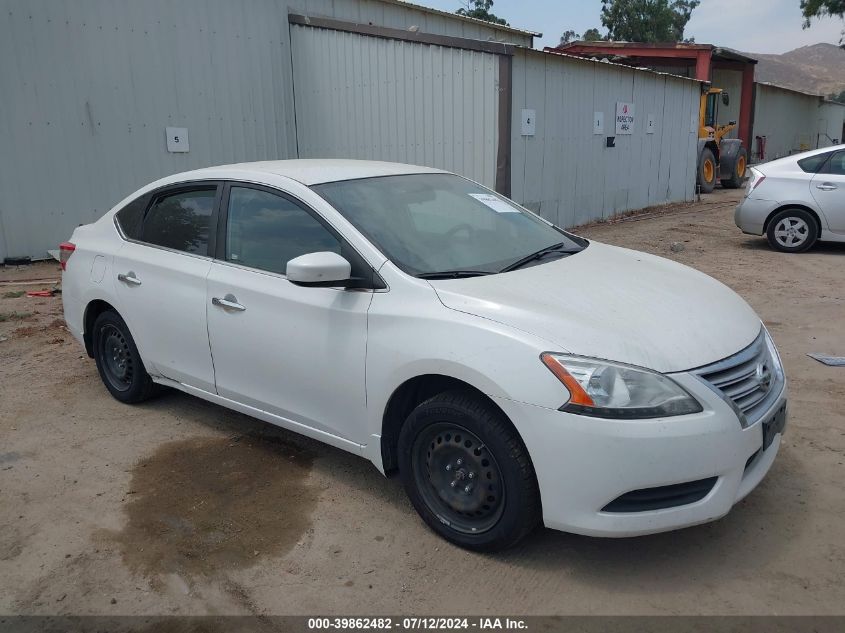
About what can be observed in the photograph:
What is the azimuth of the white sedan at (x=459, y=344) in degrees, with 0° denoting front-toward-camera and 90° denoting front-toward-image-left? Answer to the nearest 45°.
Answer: approximately 315°

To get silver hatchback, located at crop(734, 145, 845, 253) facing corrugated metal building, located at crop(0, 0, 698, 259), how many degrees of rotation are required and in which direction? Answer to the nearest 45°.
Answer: approximately 180°

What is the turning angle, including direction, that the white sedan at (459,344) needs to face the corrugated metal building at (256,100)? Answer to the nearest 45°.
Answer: approximately 135° to its left

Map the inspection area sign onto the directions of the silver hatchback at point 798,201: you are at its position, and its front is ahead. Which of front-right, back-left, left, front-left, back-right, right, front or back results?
back-left

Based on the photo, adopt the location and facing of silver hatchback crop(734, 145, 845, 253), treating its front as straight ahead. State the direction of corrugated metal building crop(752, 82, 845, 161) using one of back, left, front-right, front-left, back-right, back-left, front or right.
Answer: left

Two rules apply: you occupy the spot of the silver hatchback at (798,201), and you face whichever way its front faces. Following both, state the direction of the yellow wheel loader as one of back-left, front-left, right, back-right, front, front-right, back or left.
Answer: left

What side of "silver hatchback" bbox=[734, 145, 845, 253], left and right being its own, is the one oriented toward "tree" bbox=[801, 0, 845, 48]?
left

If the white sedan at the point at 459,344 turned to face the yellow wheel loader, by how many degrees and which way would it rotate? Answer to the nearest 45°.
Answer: approximately 90° to its left

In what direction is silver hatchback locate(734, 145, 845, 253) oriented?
to the viewer's right

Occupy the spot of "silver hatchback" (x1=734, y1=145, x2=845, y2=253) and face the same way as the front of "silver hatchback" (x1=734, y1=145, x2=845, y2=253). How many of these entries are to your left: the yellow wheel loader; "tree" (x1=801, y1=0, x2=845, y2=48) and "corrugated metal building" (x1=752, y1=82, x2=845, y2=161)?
3

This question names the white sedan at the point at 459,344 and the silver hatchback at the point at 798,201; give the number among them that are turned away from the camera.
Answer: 0
